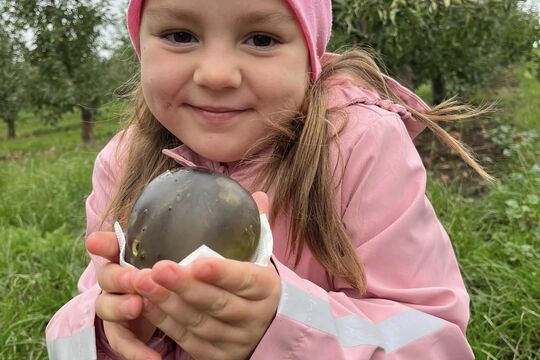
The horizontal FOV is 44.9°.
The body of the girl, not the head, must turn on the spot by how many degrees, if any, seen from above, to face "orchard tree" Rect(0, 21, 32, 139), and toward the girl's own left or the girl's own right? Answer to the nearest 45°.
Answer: approximately 135° to the girl's own right

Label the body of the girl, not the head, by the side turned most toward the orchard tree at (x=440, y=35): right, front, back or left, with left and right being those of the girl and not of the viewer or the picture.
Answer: back

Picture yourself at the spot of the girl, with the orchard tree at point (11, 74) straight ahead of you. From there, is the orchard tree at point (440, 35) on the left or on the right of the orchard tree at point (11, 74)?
right

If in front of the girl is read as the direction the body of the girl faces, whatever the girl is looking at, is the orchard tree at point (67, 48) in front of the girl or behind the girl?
behind

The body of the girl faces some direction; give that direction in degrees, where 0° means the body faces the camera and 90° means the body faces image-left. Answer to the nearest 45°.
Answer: approximately 0°
